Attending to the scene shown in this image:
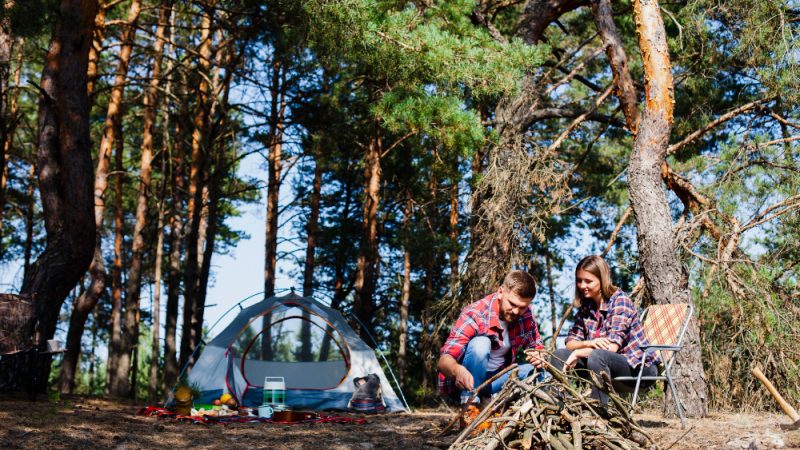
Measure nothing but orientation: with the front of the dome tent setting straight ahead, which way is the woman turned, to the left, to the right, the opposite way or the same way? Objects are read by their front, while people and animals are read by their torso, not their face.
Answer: to the right

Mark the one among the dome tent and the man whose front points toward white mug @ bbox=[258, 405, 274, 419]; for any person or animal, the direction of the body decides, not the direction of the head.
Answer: the dome tent

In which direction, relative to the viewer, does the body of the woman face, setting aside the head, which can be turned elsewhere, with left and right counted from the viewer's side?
facing the viewer and to the left of the viewer

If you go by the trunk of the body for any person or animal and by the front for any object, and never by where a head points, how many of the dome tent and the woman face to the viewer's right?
0

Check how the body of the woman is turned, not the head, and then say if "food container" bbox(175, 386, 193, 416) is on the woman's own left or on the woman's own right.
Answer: on the woman's own right

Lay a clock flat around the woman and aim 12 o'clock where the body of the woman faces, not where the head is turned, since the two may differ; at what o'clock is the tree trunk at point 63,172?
The tree trunk is roughly at 2 o'clock from the woman.

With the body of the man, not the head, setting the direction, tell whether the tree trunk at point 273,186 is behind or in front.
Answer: behind

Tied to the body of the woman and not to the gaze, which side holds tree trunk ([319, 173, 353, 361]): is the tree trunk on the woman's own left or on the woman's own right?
on the woman's own right

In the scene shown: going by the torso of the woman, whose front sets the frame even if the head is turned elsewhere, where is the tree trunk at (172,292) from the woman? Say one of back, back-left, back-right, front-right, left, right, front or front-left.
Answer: right

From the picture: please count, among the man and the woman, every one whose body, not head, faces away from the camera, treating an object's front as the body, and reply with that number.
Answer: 0

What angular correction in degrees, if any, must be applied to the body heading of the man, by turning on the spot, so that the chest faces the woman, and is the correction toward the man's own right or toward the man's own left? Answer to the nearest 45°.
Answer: approximately 90° to the man's own left

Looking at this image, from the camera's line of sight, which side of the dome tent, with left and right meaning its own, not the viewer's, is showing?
front

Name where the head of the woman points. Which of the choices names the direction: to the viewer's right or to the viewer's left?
to the viewer's left

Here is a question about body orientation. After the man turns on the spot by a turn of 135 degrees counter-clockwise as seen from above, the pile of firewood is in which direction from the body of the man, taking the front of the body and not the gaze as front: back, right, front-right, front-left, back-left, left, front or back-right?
back

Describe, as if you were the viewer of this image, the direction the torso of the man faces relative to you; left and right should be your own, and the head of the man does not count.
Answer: facing the viewer and to the right of the viewer

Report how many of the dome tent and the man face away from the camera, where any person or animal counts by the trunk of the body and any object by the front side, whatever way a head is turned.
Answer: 0
